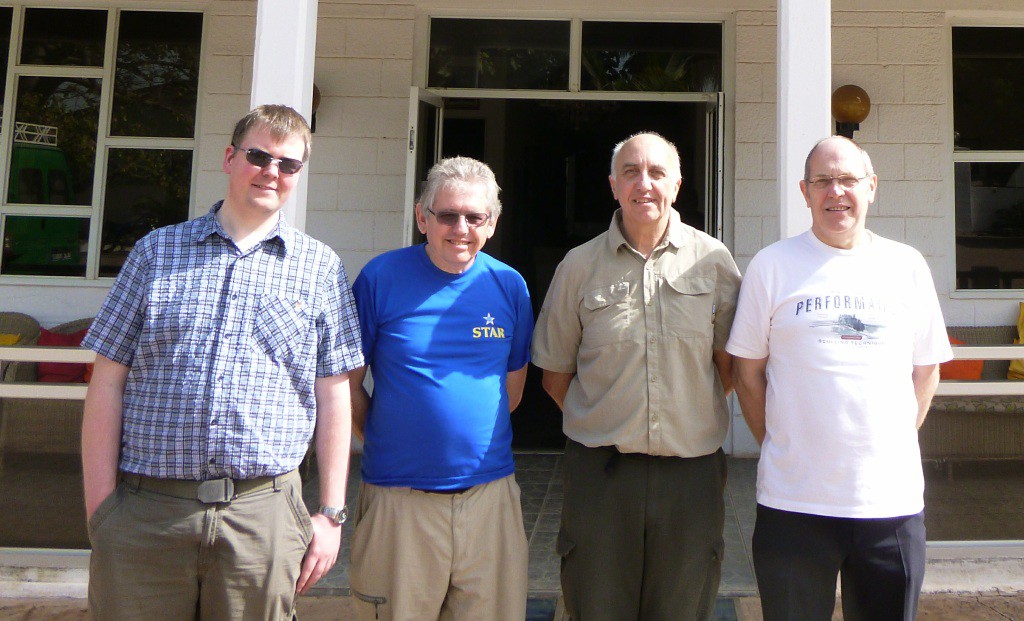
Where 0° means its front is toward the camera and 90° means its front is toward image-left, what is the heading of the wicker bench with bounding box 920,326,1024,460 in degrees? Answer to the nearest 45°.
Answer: approximately 0°

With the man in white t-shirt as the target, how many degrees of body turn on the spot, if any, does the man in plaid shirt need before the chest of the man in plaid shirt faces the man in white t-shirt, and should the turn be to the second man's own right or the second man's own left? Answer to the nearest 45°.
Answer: approximately 90° to the second man's own left

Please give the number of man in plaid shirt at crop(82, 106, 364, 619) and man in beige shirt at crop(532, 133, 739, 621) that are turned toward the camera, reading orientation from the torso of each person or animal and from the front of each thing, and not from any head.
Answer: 2

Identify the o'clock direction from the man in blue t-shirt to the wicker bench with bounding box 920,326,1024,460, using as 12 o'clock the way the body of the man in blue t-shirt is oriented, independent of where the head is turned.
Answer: The wicker bench is roughly at 8 o'clock from the man in blue t-shirt.

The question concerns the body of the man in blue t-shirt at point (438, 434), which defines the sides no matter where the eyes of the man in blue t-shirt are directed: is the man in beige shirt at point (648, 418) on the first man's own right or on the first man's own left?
on the first man's own left

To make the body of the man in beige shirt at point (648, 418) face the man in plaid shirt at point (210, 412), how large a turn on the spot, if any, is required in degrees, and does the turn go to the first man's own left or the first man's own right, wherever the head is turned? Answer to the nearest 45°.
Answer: approximately 45° to the first man's own right

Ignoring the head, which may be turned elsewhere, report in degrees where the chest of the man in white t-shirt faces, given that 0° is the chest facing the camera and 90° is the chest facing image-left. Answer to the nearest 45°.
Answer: approximately 0°

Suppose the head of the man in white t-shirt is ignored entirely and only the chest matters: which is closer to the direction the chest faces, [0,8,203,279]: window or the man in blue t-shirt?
the man in blue t-shirt

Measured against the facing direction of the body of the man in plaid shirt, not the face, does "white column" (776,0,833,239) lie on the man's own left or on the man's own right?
on the man's own left

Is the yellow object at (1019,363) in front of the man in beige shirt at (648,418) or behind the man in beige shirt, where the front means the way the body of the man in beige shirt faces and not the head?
behind

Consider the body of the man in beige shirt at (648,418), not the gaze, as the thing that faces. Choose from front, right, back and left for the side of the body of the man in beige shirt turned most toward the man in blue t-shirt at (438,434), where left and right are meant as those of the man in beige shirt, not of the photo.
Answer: right

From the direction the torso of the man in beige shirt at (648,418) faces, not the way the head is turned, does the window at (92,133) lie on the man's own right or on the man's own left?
on the man's own right

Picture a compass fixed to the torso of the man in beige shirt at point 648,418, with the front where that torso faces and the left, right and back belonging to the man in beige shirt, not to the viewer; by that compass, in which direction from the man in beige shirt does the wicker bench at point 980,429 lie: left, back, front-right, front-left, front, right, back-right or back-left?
back-left
